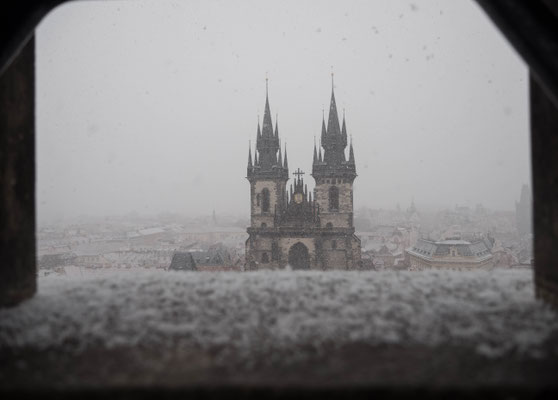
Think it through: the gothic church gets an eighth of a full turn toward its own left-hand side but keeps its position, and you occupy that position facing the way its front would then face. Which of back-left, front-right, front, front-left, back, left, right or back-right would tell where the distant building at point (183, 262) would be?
back-right

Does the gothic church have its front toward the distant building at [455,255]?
no

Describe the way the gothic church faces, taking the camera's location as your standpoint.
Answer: facing the viewer

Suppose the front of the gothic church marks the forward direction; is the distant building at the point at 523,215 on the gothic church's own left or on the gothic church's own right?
on the gothic church's own left
